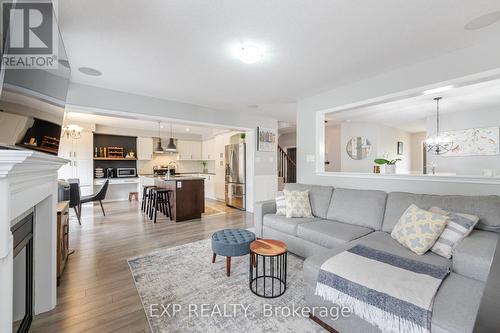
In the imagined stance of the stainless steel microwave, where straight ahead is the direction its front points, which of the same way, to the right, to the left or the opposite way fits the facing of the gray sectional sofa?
to the right

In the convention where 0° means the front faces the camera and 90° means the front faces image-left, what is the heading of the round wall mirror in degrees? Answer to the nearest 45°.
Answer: approximately 0°

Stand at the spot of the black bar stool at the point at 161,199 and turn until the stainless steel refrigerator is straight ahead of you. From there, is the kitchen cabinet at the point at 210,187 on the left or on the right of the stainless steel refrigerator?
left

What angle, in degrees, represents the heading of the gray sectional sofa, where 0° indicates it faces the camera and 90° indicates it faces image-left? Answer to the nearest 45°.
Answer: approximately 45°

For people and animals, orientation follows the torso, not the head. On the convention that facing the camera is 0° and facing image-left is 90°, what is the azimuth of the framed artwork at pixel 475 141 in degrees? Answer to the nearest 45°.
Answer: approximately 45°

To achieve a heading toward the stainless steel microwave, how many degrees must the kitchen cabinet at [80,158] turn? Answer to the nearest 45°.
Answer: approximately 90° to its left

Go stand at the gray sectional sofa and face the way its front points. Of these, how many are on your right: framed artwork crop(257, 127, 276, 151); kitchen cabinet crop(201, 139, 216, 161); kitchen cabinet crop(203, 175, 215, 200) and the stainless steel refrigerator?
4

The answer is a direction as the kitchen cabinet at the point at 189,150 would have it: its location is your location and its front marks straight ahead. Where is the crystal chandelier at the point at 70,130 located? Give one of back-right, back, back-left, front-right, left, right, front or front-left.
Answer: front-right

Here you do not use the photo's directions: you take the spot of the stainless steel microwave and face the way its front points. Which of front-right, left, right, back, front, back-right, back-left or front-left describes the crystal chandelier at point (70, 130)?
front-right

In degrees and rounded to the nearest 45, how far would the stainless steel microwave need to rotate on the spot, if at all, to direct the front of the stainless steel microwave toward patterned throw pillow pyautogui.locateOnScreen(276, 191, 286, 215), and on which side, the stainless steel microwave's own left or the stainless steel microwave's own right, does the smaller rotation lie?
0° — it already faces it

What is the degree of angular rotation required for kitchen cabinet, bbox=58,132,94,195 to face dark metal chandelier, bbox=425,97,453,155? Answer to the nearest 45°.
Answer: approximately 45° to its left

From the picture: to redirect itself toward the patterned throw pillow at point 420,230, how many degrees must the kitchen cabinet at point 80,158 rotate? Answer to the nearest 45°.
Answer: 0° — it already faces it

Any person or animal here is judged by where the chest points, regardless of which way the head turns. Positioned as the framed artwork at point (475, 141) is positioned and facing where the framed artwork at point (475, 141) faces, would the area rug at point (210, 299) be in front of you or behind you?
in front

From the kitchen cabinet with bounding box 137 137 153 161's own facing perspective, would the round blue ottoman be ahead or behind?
ahead
